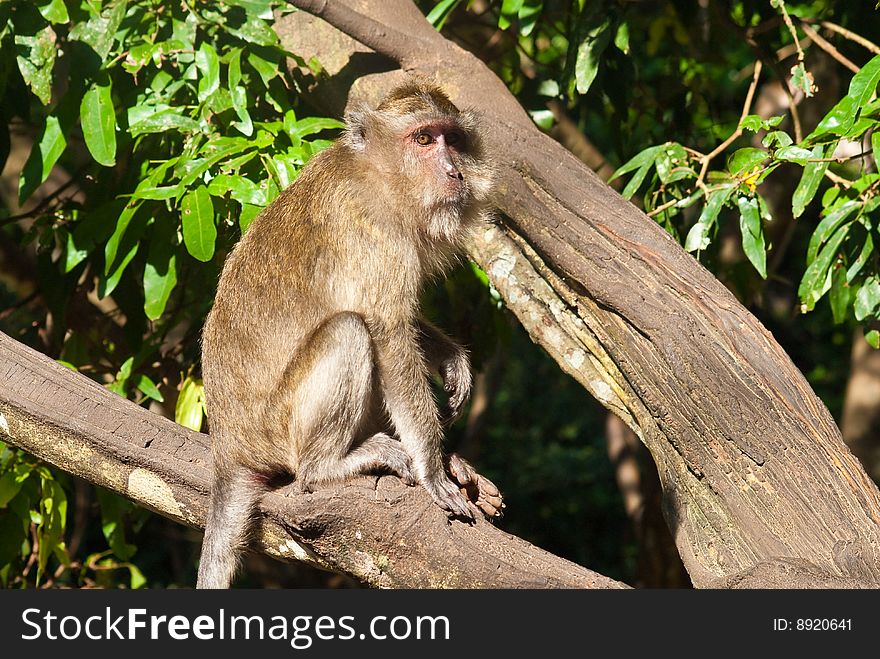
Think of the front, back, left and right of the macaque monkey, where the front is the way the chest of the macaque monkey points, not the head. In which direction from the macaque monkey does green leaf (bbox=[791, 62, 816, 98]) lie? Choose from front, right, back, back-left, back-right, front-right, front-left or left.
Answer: front-left

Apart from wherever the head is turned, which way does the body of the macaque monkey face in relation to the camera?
to the viewer's right

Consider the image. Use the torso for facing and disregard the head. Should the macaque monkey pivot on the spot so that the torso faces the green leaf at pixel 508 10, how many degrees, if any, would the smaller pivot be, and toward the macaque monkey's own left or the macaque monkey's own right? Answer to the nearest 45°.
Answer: approximately 90° to the macaque monkey's own left

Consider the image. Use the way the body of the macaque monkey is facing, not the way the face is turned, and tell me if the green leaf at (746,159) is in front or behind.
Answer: in front

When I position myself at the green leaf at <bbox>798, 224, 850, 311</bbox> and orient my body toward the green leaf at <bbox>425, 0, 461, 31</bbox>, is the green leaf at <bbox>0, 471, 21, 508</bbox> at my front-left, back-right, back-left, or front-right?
front-left

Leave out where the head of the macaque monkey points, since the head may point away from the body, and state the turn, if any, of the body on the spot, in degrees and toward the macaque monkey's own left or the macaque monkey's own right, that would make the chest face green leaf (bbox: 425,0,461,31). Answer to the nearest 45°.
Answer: approximately 90° to the macaque monkey's own left

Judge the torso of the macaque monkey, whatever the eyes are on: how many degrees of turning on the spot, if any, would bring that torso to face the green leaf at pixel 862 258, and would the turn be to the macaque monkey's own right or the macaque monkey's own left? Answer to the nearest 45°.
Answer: approximately 45° to the macaque monkey's own left

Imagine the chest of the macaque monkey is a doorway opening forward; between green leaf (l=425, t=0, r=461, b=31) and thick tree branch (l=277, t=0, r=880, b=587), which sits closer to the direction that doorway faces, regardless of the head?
the thick tree branch
